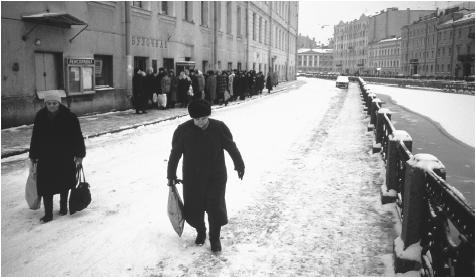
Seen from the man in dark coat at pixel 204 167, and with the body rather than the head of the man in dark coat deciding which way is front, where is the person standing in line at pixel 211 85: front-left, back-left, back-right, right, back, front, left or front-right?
back

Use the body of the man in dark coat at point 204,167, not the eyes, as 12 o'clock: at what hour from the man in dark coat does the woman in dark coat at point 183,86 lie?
The woman in dark coat is roughly at 6 o'clock from the man in dark coat.

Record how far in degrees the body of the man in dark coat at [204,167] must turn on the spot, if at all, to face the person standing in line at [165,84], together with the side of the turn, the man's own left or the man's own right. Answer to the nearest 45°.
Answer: approximately 180°

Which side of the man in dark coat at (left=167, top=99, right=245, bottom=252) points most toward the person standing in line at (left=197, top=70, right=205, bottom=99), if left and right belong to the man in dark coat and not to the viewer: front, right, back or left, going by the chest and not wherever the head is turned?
back

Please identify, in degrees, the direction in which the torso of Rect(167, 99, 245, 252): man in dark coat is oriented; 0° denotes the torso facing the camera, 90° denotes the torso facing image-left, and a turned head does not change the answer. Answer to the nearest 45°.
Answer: approximately 0°

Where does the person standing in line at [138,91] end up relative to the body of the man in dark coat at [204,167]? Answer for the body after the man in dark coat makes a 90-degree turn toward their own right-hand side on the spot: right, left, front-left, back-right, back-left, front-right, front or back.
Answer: right

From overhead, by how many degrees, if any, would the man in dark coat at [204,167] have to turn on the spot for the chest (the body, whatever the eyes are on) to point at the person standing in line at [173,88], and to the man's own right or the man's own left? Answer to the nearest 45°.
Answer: approximately 180°

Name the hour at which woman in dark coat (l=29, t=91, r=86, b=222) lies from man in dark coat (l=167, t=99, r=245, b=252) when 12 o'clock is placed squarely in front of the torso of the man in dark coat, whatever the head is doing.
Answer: The woman in dark coat is roughly at 4 o'clock from the man in dark coat.
